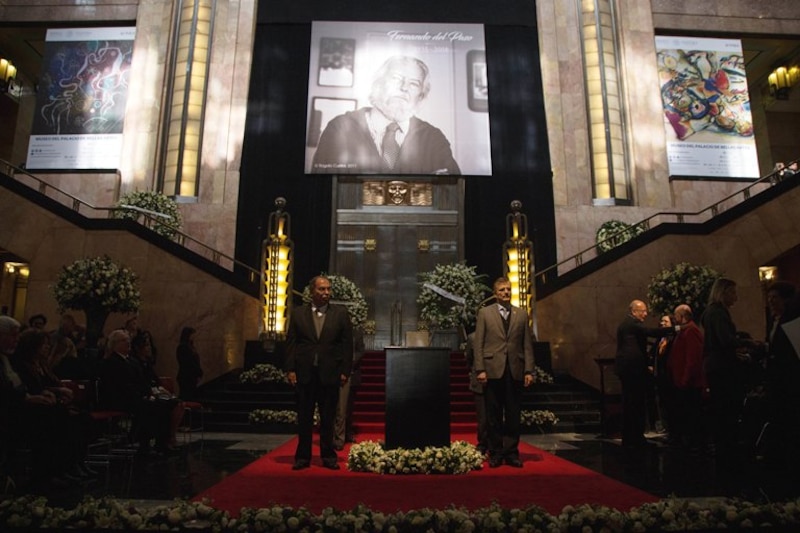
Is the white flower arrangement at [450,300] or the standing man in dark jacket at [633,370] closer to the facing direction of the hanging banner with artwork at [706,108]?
the standing man in dark jacket

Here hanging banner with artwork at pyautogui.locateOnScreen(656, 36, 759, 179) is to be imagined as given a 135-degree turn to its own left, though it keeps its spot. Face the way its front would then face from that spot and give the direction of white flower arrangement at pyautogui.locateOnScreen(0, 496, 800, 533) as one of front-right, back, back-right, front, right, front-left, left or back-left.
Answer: back-right

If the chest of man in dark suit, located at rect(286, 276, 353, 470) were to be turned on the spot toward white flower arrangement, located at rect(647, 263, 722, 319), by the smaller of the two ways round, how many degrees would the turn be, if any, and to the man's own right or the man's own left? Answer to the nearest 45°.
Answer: approximately 135° to the man's own left

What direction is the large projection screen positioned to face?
toward the camera

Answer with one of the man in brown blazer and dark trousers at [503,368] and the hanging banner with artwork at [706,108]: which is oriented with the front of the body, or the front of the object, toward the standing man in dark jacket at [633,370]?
the hanging banner with artwork

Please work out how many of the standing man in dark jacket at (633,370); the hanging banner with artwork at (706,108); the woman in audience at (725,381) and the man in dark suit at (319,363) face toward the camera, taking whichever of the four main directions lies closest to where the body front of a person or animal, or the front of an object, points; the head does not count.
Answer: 2

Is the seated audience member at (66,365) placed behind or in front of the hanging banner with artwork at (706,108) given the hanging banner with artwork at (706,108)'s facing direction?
in front

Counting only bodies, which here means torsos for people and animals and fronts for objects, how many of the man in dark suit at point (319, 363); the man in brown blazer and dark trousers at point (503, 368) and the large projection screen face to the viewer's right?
0

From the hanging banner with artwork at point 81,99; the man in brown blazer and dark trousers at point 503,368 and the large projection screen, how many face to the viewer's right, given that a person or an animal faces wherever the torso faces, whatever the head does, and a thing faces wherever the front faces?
0

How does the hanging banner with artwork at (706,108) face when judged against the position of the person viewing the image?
facing the viewer

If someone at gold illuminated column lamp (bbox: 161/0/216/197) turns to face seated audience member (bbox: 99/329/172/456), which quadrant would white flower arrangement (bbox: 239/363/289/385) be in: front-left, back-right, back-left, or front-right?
front-left

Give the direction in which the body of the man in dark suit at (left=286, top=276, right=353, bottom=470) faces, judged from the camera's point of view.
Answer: toward the camera

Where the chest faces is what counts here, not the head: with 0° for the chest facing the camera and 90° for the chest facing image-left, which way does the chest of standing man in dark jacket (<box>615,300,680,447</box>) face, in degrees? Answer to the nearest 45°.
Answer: approximately 270°

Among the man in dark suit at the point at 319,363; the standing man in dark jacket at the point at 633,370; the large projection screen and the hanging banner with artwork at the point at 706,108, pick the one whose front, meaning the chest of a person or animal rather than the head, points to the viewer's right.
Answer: the standing man in dark jacket

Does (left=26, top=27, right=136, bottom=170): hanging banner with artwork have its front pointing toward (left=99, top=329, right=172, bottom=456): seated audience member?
yes

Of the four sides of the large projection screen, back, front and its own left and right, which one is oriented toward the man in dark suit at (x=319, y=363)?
front
